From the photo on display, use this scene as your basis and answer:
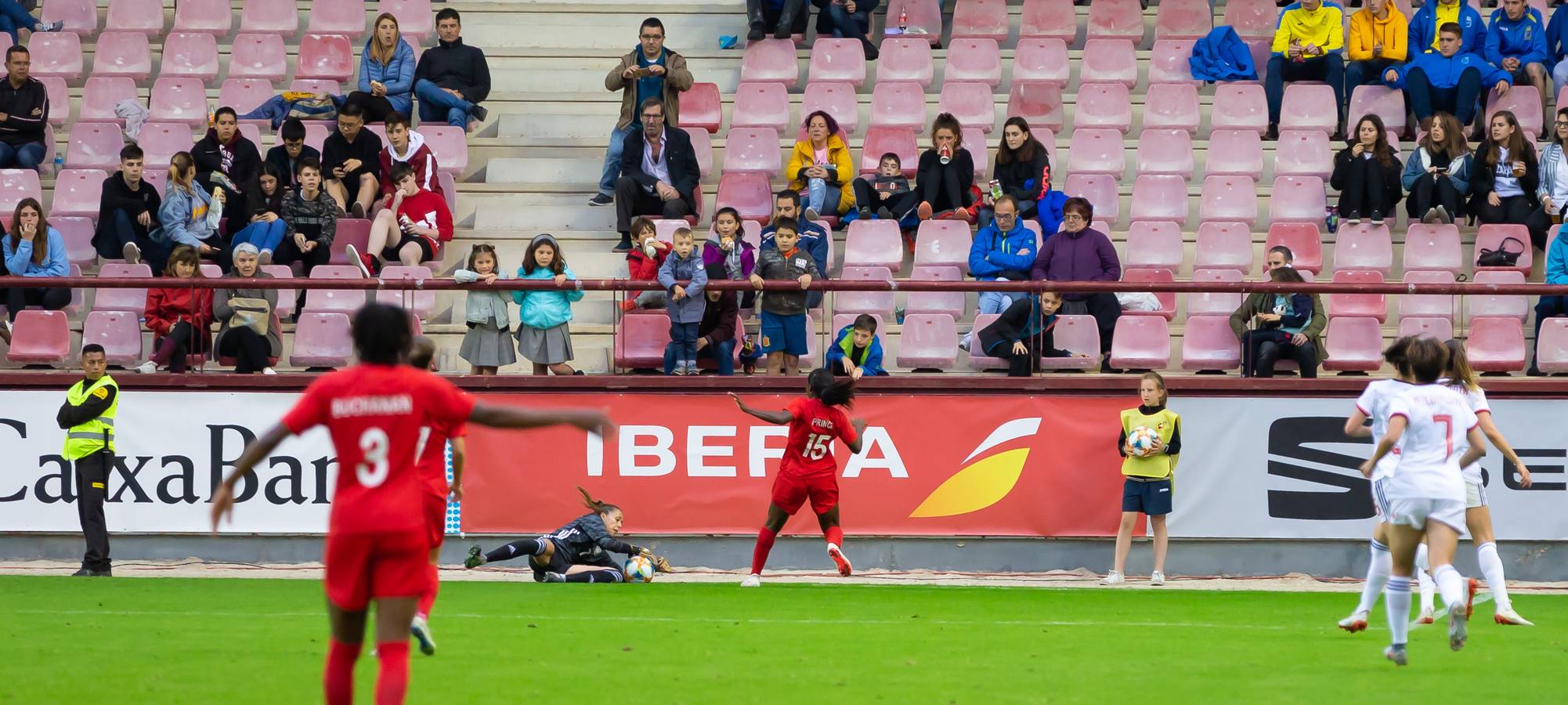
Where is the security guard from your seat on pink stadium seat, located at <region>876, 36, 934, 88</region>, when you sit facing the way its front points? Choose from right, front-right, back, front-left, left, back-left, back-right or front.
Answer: front-right

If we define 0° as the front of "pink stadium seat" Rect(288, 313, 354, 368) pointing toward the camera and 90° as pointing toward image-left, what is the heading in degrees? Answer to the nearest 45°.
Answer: approximately 0°

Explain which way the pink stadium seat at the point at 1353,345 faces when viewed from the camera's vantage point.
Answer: facing the viewer

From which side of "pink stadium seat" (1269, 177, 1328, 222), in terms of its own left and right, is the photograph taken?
front

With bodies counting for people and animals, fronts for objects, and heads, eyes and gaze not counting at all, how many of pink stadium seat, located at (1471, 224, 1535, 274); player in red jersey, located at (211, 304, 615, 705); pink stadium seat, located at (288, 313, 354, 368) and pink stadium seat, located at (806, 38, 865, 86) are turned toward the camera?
3

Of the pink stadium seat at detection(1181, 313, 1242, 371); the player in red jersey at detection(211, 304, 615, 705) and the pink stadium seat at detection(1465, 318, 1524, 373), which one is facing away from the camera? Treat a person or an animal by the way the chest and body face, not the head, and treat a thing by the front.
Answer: the player in red jersey

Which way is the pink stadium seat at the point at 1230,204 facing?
toward the camera

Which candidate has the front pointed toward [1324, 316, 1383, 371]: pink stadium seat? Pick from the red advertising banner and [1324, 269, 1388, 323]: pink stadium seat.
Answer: [1324, 269, 1388, 323]: pink stadium seat

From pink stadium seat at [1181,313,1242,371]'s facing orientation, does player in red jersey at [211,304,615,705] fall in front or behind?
in front
